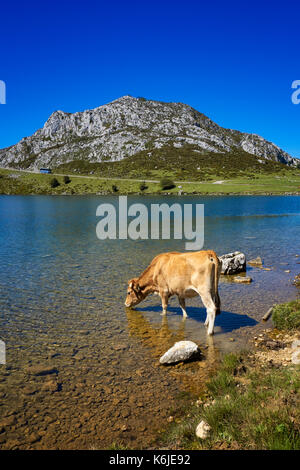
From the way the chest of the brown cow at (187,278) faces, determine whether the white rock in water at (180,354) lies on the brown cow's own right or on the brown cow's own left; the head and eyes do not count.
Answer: on the brown cow's own left

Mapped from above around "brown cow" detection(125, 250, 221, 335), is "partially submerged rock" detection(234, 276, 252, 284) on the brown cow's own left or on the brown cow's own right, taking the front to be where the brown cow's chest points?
on the brown cow's own right

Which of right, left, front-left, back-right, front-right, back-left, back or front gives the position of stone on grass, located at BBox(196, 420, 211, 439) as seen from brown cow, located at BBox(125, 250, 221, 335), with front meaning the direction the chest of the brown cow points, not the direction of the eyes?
back-left

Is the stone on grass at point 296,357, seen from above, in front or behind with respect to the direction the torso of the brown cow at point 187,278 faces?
behind

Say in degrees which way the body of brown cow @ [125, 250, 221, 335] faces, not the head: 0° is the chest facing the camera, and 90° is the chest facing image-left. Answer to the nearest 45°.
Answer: approximately 135°
